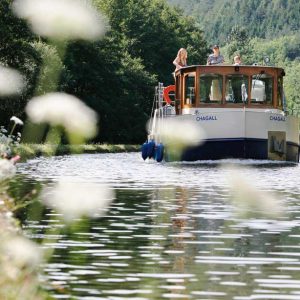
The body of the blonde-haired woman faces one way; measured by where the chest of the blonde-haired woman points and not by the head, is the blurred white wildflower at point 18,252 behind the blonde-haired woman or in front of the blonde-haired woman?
in front

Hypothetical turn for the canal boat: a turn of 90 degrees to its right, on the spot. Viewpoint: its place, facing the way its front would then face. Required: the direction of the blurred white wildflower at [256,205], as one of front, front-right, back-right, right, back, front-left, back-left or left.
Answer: left

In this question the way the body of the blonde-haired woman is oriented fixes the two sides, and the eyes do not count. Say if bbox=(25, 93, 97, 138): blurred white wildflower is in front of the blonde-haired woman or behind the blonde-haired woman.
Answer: in front

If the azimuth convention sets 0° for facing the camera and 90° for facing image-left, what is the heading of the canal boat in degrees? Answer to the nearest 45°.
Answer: approximately 0°

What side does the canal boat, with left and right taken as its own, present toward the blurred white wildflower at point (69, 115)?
front

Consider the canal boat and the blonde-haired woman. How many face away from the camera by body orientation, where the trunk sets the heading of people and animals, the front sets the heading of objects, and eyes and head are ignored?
0

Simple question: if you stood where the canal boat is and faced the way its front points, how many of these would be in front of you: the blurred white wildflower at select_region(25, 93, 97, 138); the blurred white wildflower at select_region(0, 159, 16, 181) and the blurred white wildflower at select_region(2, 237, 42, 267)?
3

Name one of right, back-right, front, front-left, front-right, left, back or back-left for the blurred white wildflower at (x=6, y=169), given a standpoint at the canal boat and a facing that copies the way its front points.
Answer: front

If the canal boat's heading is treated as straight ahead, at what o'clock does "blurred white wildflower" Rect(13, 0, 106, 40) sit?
The blurred white wildflower is roughly at 12 o'clock from the canal boat.
